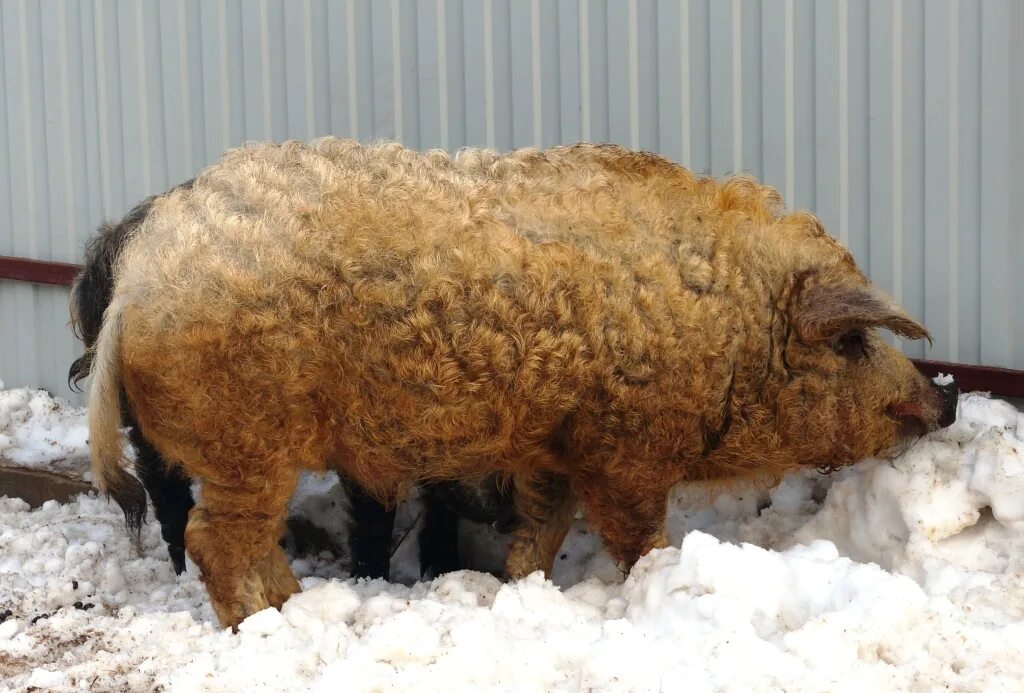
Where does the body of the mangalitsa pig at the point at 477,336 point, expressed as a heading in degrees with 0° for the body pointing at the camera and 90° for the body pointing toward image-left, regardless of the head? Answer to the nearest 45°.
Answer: approximately 270°
